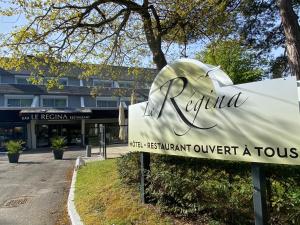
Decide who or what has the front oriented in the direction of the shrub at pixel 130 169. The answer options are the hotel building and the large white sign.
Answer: the hotel building

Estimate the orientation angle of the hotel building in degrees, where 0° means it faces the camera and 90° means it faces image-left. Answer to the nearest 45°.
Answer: approximately 0°

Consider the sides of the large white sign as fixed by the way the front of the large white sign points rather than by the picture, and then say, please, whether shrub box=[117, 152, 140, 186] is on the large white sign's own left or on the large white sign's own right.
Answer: on the large white sign's own right

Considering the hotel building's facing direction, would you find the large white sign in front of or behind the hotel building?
in front

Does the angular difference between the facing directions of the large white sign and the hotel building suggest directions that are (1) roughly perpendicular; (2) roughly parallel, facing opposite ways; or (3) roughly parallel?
roughly perpendicular

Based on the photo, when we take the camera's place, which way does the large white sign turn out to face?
facing the viewer and to the left of the viewer

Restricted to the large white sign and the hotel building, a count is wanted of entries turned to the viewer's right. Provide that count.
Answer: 0

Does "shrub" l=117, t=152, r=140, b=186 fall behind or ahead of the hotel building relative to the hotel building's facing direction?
ahead

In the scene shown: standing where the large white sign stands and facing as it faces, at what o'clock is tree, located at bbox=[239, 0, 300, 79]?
The tree is roughly at 5 o'clock from the large white sign.

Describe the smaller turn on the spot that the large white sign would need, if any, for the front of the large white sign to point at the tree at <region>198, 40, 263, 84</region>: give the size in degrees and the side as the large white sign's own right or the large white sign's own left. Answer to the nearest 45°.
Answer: approximately 135° to the large white sign's own right
